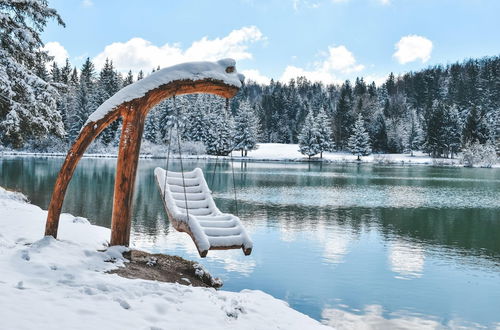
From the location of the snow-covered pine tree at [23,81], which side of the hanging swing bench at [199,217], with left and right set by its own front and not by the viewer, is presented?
back

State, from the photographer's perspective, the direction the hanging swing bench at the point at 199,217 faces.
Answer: facing the viewer and to the right of the viewer
